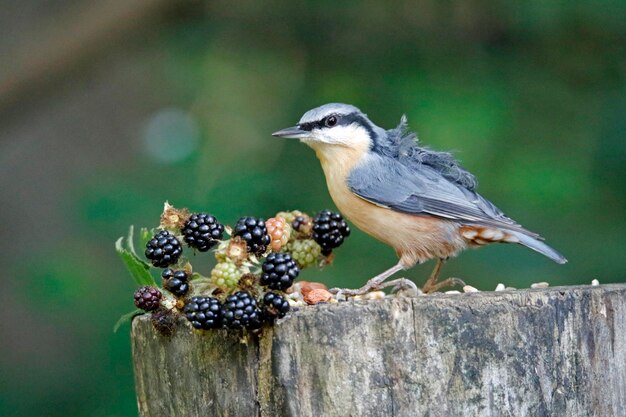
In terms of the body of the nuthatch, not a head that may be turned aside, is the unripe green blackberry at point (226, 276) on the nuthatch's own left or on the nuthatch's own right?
on the nuthatch's own left

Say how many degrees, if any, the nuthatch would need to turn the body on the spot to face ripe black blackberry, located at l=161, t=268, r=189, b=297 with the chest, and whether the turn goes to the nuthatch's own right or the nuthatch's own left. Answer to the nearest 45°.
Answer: approximately 45° to the nuthatch's own left

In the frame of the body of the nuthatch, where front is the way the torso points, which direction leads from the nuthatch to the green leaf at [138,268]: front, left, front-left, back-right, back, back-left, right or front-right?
front-left

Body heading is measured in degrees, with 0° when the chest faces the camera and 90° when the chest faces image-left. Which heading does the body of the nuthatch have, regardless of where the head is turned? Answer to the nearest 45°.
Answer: approximately 90°

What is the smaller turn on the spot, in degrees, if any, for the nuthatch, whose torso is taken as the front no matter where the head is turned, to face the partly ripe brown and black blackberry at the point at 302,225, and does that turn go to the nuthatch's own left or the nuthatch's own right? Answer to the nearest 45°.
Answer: approximately 45° to the nuthatch's own left

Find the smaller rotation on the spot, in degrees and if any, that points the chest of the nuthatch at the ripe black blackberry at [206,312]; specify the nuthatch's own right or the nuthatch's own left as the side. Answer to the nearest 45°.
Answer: approximately 45° to the nuthatch's own left
